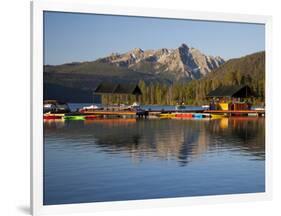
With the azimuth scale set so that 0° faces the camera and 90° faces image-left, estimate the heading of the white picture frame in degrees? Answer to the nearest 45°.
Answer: approximately 315°
